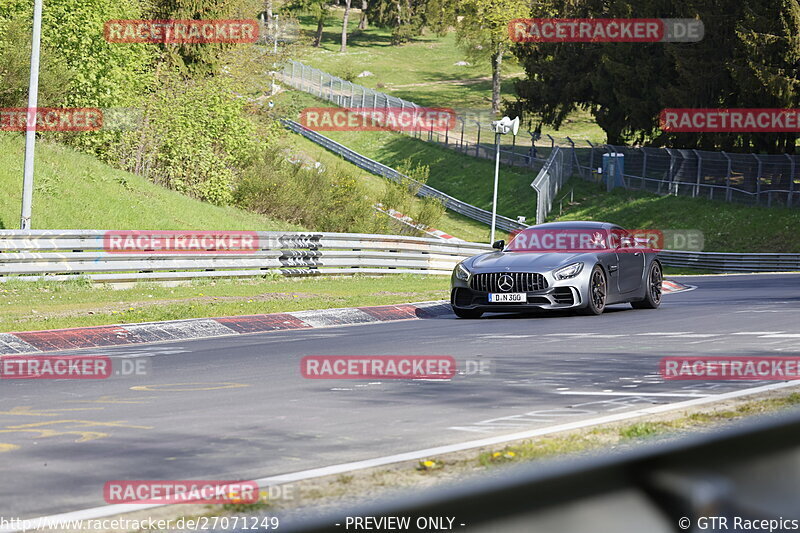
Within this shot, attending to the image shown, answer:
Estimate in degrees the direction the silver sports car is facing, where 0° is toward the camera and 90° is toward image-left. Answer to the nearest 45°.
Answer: approximately 45°

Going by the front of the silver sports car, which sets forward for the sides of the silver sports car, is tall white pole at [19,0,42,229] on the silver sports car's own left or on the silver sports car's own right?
on the silver sports car's own right

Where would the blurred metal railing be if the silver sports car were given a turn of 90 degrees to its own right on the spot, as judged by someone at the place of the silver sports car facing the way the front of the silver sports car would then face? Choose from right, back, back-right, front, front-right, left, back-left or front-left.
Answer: back-left

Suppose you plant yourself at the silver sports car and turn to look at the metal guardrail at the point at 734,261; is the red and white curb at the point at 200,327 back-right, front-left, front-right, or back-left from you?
back-left

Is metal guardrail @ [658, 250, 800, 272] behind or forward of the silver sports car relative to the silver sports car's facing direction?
behind

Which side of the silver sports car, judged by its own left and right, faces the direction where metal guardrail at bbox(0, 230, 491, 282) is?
right

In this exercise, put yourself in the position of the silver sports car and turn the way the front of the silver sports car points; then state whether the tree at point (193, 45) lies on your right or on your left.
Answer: on your right
